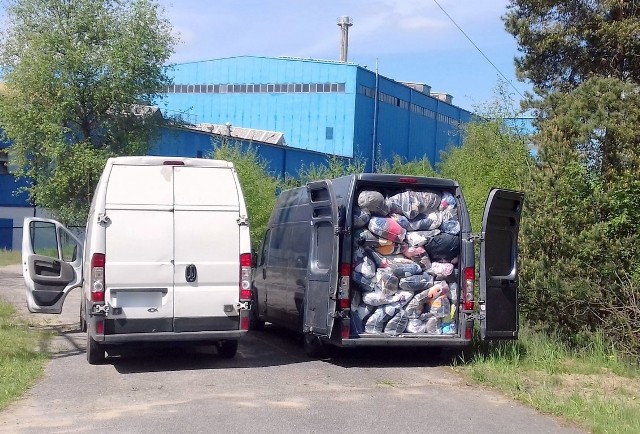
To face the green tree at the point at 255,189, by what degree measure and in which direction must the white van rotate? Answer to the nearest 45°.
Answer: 0° — it already faces it

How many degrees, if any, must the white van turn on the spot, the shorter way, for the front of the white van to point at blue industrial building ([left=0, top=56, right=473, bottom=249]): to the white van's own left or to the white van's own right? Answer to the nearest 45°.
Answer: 0° — it already faces it

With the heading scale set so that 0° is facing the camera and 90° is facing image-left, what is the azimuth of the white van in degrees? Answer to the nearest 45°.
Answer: approximately 180°

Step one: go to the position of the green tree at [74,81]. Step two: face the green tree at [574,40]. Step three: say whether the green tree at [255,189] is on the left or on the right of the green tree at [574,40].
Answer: left

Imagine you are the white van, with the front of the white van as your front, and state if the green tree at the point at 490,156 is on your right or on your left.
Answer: on your right

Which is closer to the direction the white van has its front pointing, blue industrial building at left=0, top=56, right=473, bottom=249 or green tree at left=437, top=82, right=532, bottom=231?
the blue industrial building
